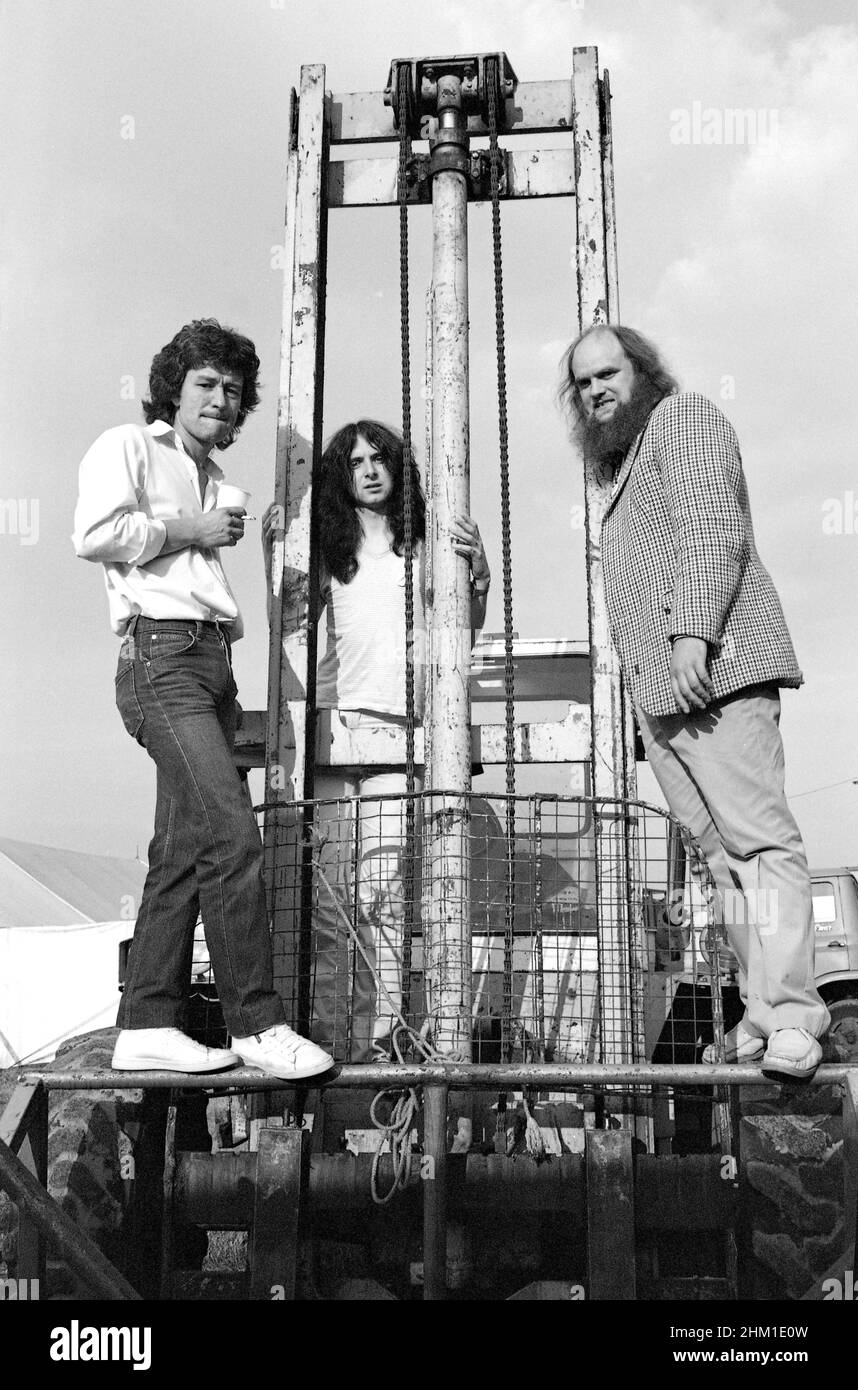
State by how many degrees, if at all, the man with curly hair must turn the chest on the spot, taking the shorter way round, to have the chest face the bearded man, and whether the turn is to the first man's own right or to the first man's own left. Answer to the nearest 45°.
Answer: approximately 45° to the first man's own left

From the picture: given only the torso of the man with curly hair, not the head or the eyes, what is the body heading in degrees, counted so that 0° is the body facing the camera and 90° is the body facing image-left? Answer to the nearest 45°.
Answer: approximately 315°

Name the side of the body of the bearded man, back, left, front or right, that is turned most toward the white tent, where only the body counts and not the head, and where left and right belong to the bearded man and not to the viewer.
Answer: right

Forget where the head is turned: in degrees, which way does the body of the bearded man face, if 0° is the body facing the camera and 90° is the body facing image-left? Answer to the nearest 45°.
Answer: approximately 45°

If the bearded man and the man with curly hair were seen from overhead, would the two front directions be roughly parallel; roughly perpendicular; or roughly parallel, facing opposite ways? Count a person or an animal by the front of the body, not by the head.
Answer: roughly perpendicular
